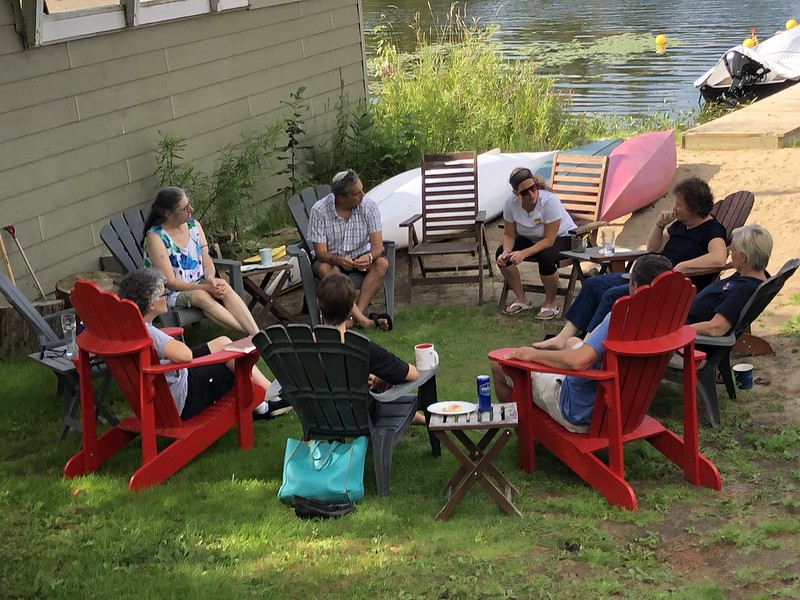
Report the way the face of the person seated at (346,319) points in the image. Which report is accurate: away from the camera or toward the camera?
away from the camera

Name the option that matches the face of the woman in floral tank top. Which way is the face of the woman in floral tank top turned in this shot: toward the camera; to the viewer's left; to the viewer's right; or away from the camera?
to the viewer's right

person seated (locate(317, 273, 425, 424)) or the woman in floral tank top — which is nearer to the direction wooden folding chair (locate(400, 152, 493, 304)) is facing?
the person seated

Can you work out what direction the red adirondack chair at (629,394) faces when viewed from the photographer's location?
facing away from the viewer and to the left of the viewer

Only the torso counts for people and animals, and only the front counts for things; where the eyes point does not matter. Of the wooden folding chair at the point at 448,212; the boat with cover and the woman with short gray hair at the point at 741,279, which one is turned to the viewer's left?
the woman with short gray hair

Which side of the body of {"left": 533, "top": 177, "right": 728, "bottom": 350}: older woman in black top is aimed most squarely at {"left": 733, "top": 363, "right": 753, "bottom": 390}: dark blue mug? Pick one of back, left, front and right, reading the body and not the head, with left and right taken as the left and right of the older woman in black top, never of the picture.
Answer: left

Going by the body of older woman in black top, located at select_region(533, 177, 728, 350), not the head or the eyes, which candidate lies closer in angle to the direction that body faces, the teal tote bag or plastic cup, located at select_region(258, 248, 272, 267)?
the teal tote bag

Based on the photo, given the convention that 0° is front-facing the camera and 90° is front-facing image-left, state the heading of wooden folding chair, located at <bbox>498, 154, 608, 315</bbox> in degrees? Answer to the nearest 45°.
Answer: approximately 45°

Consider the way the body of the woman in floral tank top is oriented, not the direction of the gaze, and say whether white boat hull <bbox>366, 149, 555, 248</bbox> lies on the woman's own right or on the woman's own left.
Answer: on the woman's own left

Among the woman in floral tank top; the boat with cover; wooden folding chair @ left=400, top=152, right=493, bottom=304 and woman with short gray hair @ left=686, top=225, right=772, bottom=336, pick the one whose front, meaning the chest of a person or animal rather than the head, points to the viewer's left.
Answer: the woman with short gray hair

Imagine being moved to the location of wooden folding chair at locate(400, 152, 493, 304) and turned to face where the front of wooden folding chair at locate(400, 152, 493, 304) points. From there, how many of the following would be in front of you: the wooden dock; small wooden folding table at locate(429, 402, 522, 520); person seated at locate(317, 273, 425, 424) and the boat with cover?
2

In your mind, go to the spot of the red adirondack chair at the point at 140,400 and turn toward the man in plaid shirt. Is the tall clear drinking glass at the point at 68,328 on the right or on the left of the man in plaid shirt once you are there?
left

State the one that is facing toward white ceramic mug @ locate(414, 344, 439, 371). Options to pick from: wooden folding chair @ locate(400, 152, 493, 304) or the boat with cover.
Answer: the wooden folding chair

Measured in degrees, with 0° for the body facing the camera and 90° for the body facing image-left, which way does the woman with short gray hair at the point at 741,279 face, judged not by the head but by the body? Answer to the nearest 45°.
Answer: approximately 90°

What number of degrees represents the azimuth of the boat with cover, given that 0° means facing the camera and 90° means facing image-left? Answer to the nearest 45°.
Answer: approximately 225°
